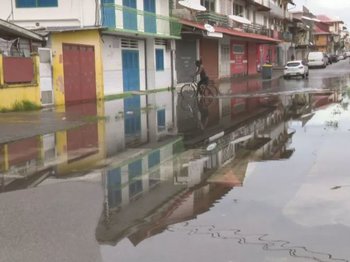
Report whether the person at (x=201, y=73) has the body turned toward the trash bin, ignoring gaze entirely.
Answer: no

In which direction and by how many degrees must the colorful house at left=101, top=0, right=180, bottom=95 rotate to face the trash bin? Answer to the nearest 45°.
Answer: approximately 90° to its left

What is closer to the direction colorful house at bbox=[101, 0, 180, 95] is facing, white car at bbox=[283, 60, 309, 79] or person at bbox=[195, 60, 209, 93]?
the person

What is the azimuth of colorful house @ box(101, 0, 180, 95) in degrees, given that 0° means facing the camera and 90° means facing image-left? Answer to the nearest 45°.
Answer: approximately 315°

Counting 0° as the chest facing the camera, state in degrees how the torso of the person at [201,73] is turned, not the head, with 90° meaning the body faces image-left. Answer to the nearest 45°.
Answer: approximately 90°

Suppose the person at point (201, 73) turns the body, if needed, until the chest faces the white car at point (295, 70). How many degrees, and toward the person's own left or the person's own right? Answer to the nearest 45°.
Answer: approximately 90° to the person's own right

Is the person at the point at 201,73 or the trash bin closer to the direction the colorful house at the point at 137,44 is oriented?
the person

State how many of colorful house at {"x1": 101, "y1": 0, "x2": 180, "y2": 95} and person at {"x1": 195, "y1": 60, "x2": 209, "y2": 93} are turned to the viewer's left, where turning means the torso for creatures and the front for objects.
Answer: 1

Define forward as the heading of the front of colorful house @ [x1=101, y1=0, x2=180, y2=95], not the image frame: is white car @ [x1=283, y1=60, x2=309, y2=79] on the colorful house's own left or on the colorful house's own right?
on the colorful house's own left

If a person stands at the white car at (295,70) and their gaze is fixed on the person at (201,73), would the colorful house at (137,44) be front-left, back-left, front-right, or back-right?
front-right

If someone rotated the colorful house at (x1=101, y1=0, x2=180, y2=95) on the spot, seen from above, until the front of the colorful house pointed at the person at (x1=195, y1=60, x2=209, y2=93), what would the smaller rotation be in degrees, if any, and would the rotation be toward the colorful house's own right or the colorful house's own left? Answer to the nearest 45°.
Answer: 0° — it already faces them

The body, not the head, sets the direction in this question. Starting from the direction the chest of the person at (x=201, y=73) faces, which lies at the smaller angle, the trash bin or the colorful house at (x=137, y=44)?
the colorful house
